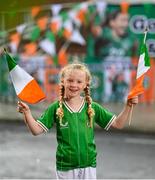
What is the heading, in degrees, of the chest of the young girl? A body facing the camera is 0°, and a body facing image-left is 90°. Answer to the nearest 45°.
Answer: approximately 0°
